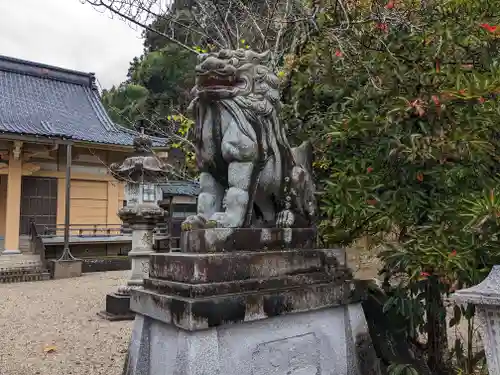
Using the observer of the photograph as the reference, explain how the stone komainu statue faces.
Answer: facing the viewer and to the left of the viewer

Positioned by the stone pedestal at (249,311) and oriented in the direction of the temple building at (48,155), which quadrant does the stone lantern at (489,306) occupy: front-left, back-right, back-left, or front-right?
back-right

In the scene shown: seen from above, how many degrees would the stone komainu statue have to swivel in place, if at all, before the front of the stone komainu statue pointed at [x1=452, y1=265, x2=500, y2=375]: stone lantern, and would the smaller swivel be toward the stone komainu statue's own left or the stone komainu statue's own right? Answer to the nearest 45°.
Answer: approximately 90° to the stone komainu statue's own left

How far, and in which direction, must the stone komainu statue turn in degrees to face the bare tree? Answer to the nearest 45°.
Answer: approximately 135° to its right

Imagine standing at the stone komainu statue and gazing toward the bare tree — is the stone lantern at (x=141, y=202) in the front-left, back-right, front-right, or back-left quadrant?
front-left

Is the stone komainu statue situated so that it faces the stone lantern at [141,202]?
no

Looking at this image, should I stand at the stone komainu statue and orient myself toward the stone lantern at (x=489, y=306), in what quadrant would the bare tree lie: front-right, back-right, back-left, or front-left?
back-left

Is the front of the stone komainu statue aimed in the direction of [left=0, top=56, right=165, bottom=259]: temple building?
no
